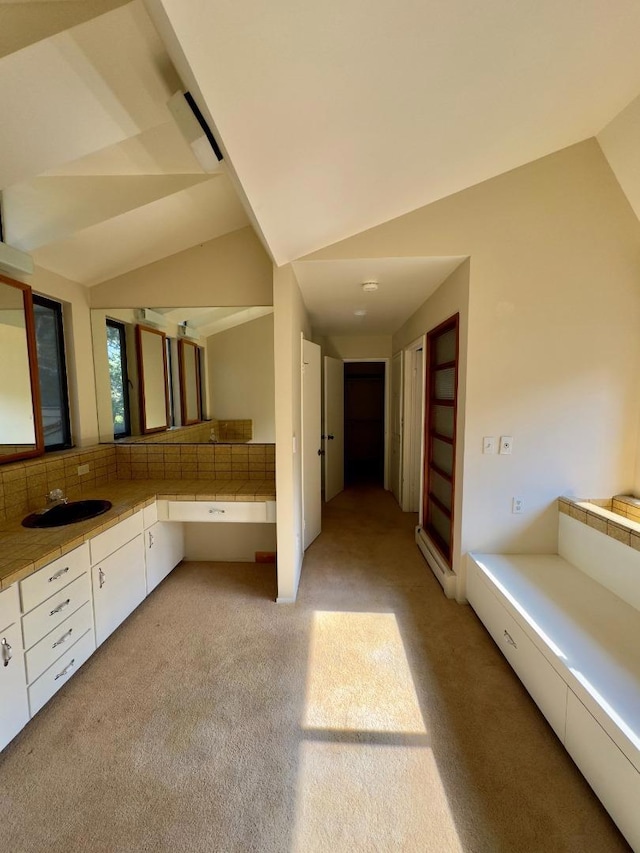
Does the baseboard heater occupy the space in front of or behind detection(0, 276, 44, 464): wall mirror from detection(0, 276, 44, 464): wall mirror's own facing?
in front

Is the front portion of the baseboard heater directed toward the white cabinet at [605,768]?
no

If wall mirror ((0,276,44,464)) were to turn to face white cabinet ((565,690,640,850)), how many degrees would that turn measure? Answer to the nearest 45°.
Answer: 0° — it already faces it

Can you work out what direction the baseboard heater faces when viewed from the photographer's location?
facing to the left of the viewer

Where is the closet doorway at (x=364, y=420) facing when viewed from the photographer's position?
facing the viewer

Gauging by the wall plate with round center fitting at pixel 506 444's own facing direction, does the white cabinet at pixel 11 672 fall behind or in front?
in front

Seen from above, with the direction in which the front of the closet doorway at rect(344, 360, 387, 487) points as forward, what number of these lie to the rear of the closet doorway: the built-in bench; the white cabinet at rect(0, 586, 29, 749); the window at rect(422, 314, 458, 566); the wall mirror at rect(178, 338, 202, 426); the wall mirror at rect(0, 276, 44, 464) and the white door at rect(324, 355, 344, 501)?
0

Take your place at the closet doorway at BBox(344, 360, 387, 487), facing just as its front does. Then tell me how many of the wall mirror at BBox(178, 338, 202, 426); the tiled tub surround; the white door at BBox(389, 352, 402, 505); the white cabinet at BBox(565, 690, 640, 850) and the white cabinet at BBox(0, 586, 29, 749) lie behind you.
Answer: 0

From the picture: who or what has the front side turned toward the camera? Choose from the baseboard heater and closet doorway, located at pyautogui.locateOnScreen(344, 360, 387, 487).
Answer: the closet doorway

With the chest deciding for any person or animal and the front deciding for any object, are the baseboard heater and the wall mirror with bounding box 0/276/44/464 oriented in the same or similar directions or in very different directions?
very different directions
